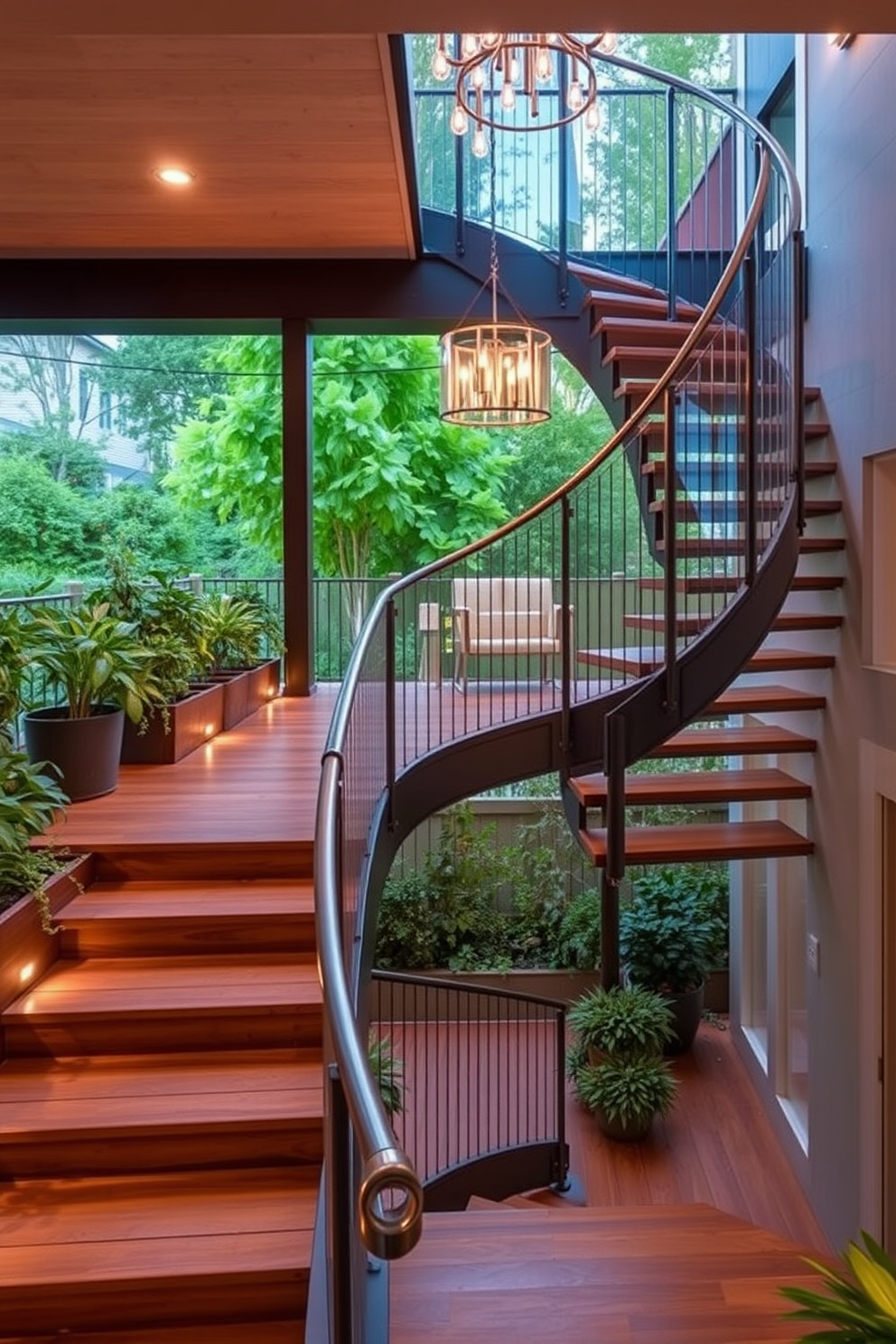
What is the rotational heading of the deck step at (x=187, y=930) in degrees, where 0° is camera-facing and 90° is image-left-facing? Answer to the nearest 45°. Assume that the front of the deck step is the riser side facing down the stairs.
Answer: approximately 0°

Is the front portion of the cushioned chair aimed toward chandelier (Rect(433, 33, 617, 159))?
yes

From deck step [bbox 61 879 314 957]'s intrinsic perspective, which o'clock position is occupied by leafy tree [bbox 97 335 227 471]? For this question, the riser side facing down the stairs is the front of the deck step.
The leafy tree is roughly at 6 o'clock from the deck step.

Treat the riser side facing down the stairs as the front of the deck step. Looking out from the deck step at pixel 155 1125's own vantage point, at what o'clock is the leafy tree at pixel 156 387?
The leafy tree is roughly at 6 o'clock from the deck step.
